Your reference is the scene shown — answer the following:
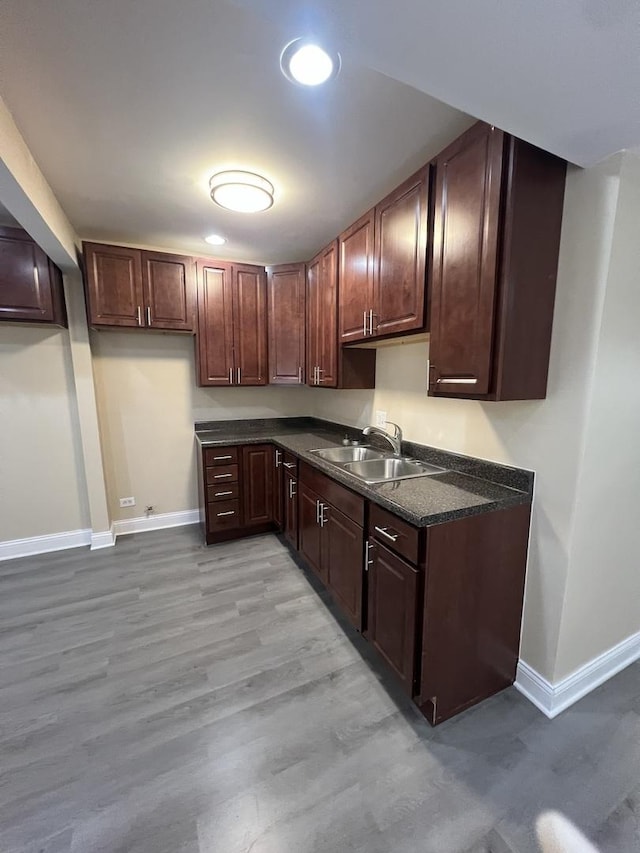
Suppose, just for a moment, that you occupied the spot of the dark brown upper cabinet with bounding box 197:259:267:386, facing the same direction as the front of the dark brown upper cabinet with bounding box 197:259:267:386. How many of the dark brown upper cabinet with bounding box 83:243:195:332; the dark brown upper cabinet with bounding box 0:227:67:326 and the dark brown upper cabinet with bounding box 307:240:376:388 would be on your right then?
2

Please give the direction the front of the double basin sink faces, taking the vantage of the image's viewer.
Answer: facing the viewer and to the left of the viewer

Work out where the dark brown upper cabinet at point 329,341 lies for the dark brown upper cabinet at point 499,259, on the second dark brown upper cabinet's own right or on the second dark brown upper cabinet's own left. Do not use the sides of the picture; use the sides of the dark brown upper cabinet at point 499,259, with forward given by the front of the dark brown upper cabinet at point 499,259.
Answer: on the second dark brown upper cabinet's own right

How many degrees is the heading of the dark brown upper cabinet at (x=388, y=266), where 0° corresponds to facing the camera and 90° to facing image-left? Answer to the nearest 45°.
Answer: approximately 45°

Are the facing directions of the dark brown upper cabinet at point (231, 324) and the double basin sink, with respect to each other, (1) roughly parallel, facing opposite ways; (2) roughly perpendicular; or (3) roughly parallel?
roughly perpendicular

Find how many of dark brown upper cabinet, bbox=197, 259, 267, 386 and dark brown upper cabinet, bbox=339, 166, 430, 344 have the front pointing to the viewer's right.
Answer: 0

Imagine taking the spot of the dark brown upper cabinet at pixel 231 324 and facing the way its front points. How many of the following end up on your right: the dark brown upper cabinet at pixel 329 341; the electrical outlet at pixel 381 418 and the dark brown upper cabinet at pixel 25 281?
1

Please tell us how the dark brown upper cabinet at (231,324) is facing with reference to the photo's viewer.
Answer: facing the viewer

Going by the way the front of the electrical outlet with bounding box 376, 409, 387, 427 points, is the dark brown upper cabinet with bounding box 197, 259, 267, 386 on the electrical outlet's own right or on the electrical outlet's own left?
on the electrical outlet's own right

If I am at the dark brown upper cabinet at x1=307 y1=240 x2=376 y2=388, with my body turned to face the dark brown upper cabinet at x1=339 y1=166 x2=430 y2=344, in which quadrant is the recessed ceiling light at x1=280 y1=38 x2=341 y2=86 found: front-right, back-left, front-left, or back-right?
front-right

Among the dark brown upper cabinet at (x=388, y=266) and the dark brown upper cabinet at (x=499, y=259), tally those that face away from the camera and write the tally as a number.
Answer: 0

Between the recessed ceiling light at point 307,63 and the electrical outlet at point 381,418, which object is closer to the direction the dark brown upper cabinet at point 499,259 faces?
the recessed ceiling light
